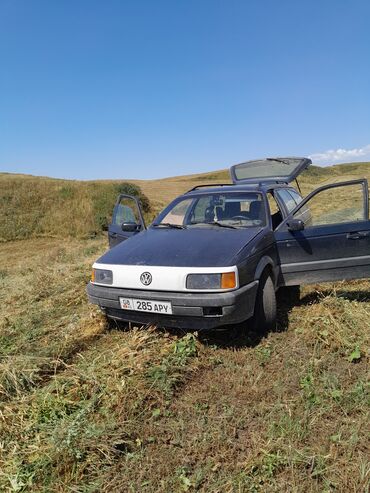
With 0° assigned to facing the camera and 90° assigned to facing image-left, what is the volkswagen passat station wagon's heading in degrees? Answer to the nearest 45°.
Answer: approximately 45°
